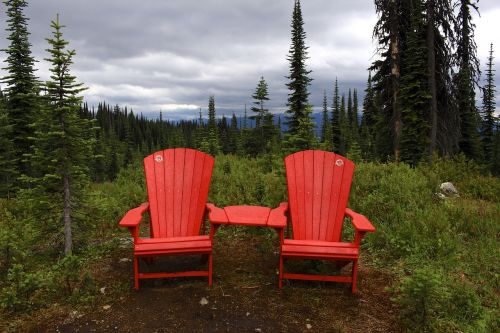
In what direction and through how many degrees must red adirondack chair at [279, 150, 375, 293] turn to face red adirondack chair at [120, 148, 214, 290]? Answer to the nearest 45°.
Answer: approximately 90° to its right

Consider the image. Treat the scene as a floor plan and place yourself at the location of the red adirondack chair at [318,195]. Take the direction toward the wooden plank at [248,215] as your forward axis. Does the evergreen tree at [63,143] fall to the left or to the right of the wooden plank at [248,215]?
right

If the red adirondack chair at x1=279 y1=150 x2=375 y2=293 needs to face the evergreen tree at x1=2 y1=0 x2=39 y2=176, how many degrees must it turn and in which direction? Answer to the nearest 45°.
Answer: approximately 135° to its right

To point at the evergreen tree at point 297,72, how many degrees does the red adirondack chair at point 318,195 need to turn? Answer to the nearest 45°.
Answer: approximately 180°

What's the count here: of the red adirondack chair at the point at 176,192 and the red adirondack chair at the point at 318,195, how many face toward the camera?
2

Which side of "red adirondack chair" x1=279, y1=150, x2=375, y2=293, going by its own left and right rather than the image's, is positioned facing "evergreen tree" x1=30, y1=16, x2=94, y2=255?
right

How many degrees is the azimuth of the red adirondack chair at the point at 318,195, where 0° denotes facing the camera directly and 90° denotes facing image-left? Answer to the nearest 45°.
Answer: approximately 0°

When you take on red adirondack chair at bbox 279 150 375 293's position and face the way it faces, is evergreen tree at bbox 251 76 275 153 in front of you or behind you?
behind

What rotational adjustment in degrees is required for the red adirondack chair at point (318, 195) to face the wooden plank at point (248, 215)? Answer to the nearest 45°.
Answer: approximately 45° to its right

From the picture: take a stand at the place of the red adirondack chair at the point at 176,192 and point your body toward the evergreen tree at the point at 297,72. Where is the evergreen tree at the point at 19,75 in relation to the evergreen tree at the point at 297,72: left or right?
left
